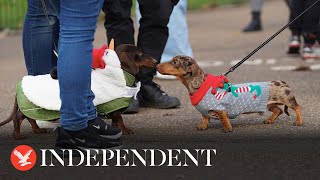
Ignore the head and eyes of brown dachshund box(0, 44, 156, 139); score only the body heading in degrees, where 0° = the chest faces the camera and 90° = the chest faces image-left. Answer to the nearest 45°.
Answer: approximately 270°

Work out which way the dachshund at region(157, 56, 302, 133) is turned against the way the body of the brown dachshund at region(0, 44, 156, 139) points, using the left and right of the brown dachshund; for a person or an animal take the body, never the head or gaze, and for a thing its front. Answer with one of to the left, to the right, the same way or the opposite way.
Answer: the opposite way

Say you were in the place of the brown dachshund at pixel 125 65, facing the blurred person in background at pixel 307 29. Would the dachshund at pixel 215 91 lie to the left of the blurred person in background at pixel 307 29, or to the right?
right

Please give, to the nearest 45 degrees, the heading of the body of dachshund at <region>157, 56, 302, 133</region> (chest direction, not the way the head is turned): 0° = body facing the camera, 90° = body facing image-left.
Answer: approximately 90°

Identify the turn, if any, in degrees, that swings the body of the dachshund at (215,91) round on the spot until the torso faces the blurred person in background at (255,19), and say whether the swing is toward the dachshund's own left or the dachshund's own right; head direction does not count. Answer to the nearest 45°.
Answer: approximately 90° to the dachshund's own right
